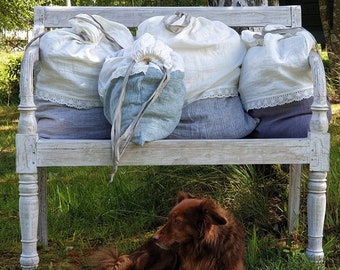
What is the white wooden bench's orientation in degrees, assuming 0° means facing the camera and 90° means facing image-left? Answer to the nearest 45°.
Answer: approximately 0°

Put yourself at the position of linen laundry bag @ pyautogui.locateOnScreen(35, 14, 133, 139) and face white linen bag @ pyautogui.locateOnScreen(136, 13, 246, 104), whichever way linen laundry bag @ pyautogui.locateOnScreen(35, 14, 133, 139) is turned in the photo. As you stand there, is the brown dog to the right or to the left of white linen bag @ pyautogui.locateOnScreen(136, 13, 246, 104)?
right

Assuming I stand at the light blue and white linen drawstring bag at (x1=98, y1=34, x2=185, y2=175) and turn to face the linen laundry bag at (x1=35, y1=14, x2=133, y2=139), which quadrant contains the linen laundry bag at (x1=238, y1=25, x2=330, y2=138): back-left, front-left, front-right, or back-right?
back-right
